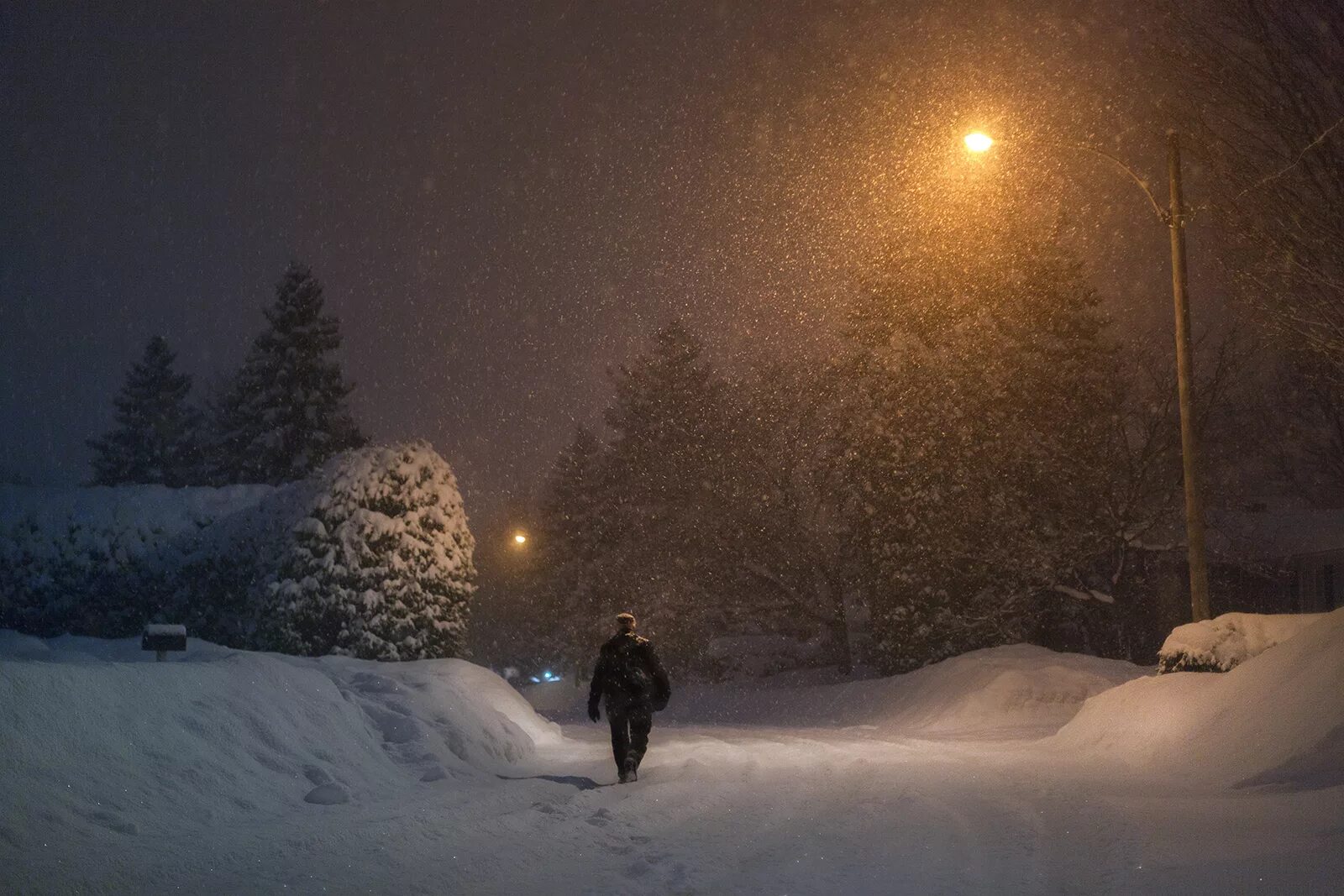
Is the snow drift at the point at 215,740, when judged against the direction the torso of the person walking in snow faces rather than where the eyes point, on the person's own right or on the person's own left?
on the person's own left

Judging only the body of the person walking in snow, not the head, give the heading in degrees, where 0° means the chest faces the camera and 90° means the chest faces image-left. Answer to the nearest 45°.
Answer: approximately 180°

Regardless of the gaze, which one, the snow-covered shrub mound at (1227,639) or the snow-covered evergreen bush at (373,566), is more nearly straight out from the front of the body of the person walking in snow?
the snow-covered evergreen bush

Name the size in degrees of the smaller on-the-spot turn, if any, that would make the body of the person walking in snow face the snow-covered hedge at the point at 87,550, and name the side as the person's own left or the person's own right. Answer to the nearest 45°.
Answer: approximately 45° to the person's own left

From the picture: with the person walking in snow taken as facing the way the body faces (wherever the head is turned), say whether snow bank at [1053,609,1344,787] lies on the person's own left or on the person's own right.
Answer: on the person's own right

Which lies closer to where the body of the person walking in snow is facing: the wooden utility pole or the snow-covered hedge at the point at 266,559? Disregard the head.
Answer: the snow-covered hedge

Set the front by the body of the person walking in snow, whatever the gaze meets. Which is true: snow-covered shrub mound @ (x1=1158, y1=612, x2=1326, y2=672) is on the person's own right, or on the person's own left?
on the person's own right

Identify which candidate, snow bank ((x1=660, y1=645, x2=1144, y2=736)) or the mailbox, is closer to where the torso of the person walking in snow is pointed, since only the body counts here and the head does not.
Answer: the snow bank

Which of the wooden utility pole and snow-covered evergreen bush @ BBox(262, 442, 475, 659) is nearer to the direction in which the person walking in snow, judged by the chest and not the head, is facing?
the snow-covered evergreen bush
